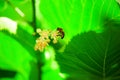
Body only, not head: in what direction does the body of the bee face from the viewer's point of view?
to the viewer's left
